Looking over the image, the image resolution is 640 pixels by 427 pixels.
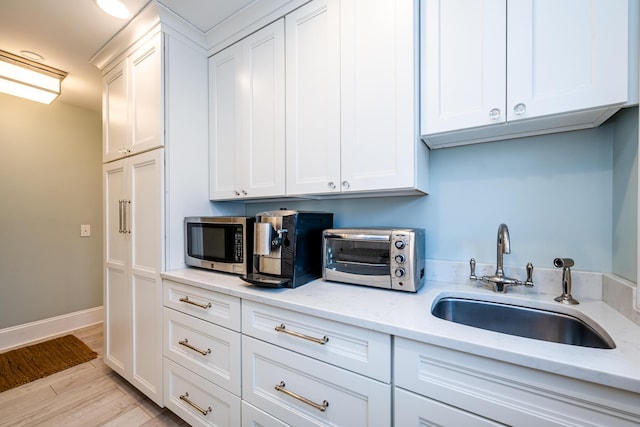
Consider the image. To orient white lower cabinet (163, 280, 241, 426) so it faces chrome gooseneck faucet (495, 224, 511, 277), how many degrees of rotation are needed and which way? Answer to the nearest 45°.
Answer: approximately 90° to its left

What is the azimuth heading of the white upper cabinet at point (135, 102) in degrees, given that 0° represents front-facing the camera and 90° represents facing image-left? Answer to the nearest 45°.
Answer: approximately 45°

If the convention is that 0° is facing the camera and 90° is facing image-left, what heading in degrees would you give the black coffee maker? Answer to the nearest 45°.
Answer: approximately 45°

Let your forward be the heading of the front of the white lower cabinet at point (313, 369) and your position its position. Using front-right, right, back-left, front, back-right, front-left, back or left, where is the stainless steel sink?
back-left

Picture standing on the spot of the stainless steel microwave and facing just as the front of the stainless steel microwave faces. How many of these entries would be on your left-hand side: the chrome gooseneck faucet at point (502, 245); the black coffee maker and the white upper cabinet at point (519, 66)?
3
